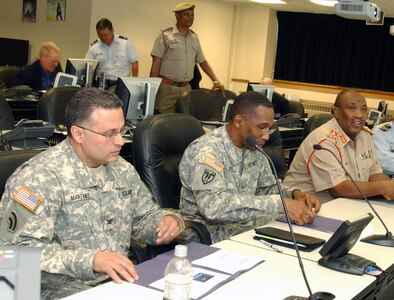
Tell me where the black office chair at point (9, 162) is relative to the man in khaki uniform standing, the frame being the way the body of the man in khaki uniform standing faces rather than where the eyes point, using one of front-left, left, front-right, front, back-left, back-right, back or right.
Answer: front-right

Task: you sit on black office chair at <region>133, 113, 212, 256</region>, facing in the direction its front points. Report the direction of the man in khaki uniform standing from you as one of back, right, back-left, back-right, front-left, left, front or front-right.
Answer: back-left

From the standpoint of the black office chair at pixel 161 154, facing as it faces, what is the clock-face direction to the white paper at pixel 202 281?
The white paper is roughly at 1 o'clock from the black office chair.

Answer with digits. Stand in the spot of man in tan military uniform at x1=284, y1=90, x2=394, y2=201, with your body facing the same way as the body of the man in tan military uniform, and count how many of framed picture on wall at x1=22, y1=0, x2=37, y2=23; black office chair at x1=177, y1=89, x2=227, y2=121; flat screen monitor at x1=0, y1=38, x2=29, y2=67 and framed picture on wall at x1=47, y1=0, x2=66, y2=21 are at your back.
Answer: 4

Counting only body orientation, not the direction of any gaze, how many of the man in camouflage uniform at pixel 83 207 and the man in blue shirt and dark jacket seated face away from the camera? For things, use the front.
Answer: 0

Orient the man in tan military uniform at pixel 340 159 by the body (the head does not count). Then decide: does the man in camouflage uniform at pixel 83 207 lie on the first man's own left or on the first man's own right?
on the first man's own right
